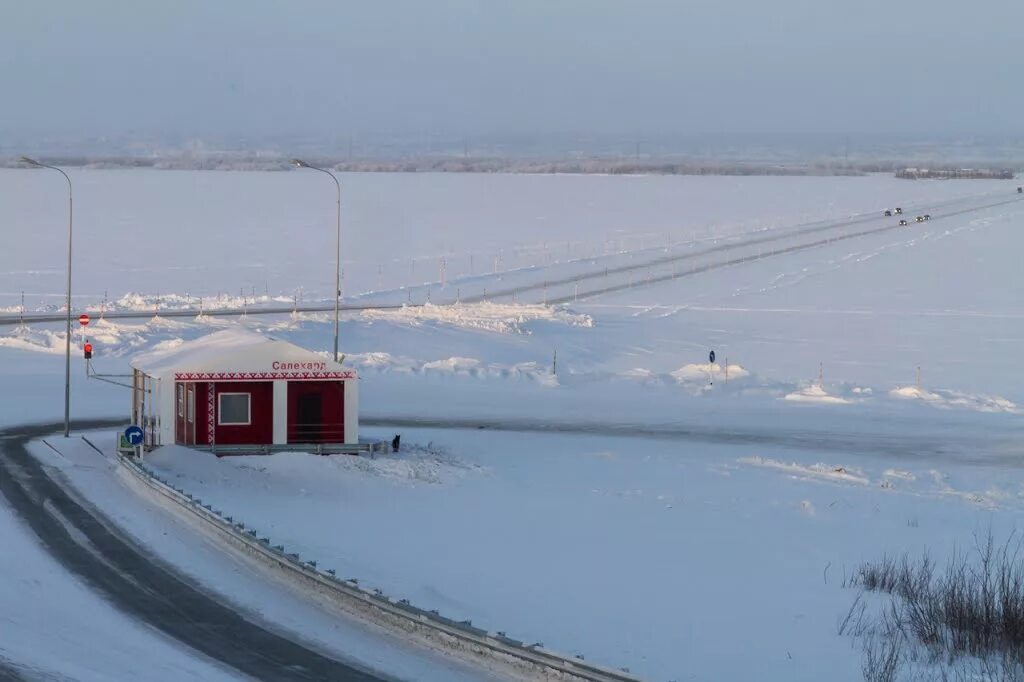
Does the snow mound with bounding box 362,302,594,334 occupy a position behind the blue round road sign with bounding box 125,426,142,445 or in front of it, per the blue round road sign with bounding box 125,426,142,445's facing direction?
behind

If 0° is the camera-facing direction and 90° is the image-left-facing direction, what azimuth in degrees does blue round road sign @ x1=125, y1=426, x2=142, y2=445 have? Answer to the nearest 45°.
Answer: approximately 0°

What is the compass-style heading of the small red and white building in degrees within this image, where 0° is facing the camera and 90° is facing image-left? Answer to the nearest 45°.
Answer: approximately 0°

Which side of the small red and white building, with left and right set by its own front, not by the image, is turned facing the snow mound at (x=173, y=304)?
back

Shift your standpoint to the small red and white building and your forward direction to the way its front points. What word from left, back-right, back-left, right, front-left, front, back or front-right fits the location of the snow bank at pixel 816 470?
left

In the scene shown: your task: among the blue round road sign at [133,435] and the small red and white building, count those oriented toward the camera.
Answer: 2

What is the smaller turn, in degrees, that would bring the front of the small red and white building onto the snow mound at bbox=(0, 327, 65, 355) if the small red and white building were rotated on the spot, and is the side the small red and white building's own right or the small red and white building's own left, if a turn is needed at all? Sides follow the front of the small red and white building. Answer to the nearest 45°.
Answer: approximately 180°
